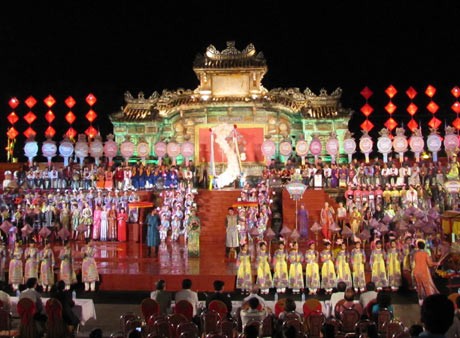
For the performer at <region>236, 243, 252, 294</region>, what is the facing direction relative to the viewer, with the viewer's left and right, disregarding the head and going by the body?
facing the viewer

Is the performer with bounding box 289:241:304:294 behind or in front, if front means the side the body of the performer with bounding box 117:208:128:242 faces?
in front

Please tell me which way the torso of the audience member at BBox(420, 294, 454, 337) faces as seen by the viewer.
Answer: away from the camera

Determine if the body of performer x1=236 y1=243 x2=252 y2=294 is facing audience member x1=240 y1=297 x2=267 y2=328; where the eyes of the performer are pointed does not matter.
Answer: yes

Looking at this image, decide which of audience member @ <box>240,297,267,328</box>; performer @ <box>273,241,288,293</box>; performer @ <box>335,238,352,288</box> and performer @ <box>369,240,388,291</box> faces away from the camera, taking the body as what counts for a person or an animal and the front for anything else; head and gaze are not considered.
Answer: the audience member

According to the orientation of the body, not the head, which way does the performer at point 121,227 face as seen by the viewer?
toward the camera

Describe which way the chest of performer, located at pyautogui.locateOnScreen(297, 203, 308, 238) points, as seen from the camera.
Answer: toward the camera

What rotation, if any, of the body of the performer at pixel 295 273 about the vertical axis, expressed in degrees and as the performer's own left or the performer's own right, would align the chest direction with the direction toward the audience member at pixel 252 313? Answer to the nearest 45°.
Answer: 0° — they already face them

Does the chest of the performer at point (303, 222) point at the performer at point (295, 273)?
yes

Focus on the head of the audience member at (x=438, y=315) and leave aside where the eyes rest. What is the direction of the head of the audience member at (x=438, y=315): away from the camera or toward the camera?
away from the camera

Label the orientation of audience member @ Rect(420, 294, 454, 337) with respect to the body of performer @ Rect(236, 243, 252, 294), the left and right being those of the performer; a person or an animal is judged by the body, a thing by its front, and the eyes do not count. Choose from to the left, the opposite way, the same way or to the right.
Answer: the opposite way

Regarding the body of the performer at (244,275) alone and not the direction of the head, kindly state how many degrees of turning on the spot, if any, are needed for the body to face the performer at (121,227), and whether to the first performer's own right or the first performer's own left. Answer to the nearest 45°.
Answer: approximately 135° to the first performer's own right

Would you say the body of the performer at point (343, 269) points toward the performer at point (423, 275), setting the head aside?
no

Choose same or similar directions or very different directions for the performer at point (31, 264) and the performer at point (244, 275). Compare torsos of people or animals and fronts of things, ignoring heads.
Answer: same or similar directions

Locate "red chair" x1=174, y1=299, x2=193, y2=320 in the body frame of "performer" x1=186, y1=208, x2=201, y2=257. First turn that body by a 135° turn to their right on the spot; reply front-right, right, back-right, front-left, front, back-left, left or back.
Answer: back-left

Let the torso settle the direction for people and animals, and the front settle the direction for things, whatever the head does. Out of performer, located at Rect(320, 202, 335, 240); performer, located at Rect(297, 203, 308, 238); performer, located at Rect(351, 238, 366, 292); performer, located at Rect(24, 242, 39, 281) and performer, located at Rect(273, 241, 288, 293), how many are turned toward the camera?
5

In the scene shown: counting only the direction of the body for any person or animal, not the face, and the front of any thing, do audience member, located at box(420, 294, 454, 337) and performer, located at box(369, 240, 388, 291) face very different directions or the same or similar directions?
very different directions

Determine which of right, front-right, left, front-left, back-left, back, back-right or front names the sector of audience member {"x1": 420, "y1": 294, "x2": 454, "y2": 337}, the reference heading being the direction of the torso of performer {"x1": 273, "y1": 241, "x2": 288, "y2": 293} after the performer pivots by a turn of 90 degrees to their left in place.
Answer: right

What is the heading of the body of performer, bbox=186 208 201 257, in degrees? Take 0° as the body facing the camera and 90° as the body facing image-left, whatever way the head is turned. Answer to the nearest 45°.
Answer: approximately 0°
